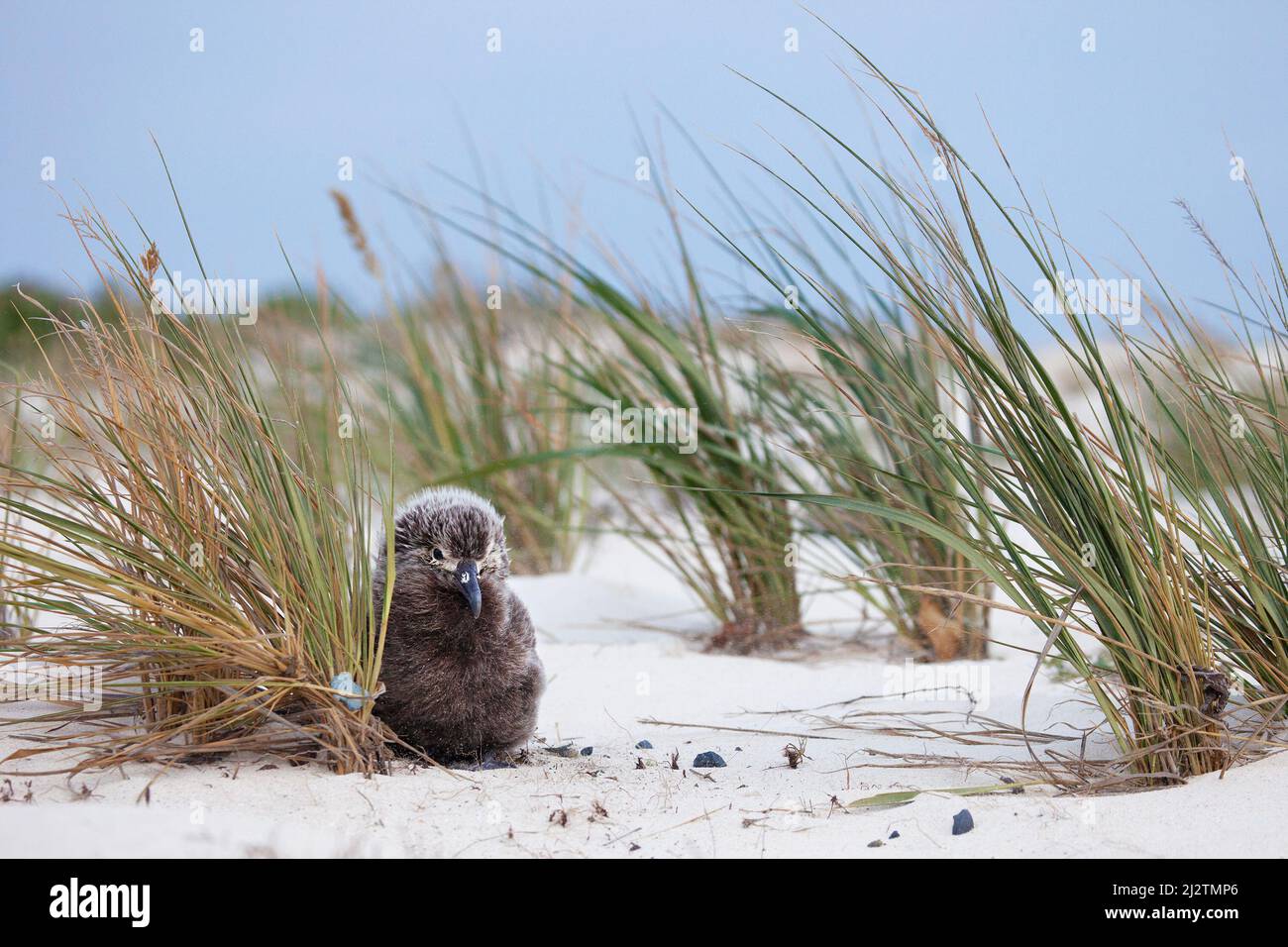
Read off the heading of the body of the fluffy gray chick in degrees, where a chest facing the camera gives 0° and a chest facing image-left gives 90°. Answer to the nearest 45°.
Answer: approximately 0°

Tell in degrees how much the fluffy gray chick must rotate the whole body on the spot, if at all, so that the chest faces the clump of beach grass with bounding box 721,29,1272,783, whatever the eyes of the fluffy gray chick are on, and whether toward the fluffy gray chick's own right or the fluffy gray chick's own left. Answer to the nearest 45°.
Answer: approximately 45° to the fluffy gray chick's own left
